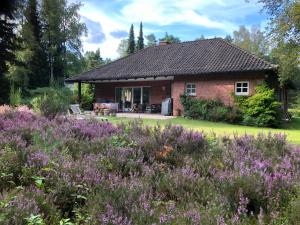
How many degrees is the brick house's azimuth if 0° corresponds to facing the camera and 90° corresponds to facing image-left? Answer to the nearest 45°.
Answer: approximately 0°

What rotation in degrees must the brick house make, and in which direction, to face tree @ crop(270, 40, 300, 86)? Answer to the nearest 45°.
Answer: approximately 45° to its left

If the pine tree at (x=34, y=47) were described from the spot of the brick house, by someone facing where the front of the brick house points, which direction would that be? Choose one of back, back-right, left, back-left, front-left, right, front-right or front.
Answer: back-right

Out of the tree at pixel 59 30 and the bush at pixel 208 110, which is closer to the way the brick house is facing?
the bush

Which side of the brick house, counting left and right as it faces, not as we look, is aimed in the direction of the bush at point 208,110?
front

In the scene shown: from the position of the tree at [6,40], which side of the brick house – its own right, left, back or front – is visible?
right

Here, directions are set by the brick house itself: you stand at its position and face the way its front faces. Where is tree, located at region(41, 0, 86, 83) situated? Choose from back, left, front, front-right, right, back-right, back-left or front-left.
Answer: back-right
